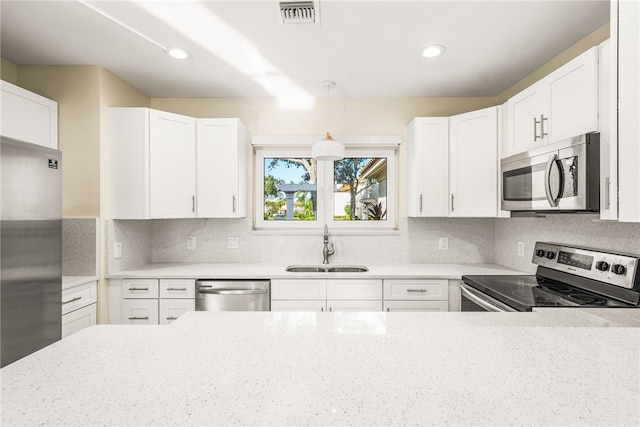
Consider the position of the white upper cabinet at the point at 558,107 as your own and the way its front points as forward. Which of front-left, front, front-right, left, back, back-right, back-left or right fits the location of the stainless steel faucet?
front-right

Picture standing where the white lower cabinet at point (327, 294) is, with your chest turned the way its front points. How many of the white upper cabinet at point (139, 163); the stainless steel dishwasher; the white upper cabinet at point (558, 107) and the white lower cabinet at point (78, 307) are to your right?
3

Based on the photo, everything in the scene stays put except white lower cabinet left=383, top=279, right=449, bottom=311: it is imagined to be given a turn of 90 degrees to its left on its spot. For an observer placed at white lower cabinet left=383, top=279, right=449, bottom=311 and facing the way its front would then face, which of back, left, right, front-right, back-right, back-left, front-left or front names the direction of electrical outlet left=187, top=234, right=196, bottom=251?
back

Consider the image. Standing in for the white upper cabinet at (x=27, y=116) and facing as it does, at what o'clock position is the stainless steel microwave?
The stainless steel microwave is roughly at 12 o'clock from the white upper cabinet.

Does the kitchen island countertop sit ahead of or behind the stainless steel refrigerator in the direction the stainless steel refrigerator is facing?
ahead

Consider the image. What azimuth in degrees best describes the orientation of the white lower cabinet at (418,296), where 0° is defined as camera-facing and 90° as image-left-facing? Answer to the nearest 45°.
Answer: approximately 0°

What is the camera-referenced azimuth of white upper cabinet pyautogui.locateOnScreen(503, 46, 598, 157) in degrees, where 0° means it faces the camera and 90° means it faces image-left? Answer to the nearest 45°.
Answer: approximately 45°

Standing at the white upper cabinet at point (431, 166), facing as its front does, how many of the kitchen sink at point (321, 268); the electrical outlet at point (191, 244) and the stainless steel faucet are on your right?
3

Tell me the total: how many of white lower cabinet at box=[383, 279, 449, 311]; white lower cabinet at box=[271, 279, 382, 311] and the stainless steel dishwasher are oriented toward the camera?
3

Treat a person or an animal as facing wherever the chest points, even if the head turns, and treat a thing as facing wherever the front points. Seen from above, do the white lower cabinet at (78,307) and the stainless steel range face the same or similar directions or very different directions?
very different directions

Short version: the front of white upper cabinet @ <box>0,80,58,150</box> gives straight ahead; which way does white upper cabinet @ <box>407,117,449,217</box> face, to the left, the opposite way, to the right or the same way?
to the right

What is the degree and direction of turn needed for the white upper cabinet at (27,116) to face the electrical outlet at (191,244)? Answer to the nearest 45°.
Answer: approximately 45° to its left
